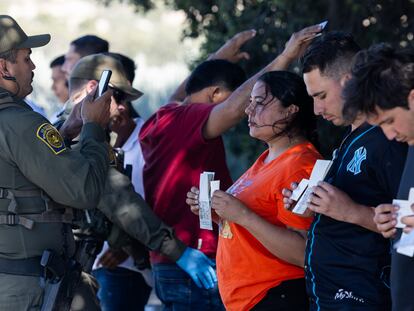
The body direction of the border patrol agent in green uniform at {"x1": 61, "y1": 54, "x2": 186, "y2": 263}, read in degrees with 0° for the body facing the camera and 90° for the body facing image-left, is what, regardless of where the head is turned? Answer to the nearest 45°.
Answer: approximately 270°

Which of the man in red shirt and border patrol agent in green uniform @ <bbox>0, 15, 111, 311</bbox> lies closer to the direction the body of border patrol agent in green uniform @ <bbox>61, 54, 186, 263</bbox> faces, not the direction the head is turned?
the man in red shirt

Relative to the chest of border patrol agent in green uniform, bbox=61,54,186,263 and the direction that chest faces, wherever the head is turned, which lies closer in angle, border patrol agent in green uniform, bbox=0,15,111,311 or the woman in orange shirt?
the woman in orange shirt

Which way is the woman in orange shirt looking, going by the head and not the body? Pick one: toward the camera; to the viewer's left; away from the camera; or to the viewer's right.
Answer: to the viewer's left

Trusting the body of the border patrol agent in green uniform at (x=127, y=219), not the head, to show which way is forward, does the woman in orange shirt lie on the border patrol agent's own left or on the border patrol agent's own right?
on the border patrol agent's own right

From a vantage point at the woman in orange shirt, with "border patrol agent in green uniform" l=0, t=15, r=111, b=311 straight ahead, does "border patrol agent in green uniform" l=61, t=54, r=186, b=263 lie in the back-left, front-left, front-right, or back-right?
front-right
